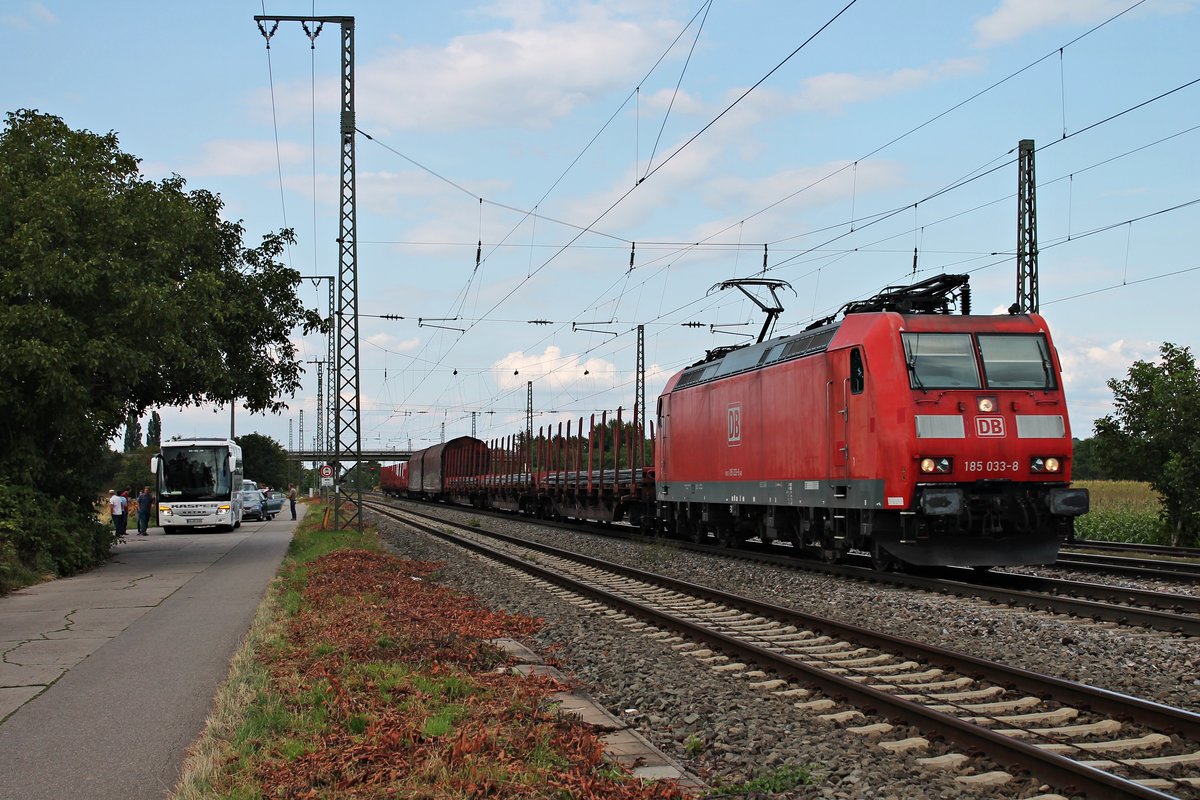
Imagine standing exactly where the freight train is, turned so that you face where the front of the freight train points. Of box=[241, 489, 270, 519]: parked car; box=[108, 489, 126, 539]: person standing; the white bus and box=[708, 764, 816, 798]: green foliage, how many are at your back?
3

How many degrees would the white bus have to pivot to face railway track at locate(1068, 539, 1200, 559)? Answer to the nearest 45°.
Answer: approximately 45° to its left

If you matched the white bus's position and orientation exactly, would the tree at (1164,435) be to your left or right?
on your left

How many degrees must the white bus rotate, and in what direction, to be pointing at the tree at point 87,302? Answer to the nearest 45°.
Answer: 0° — it already faces it

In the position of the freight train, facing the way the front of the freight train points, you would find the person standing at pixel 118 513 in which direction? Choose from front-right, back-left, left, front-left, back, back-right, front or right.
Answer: back

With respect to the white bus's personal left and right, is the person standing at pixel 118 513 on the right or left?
on its right

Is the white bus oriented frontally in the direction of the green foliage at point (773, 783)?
yes

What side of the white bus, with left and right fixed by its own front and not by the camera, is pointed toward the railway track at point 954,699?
front

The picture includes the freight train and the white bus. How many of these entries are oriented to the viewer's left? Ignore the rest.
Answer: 0

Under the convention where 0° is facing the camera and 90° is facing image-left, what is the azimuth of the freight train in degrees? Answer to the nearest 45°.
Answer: approximately 315°

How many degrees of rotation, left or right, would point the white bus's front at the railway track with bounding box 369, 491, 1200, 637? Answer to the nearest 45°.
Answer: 0° — it already faces it
